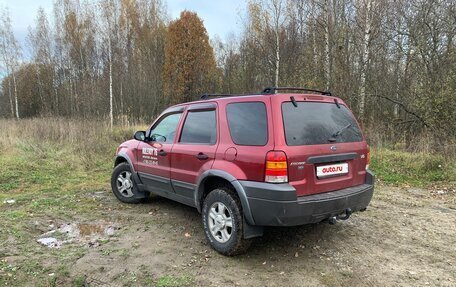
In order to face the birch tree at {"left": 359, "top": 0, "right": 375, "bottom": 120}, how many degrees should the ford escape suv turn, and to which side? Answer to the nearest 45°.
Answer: approximately 90° to its right

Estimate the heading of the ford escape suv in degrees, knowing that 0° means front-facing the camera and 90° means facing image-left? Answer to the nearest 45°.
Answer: approximately 135°
